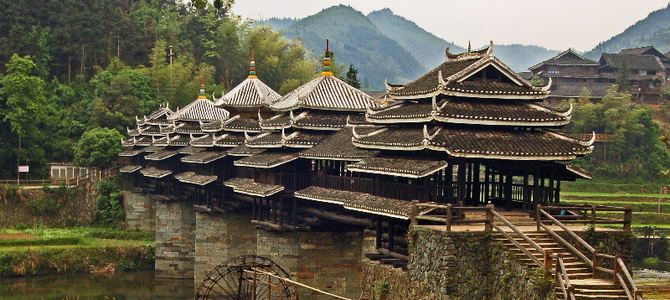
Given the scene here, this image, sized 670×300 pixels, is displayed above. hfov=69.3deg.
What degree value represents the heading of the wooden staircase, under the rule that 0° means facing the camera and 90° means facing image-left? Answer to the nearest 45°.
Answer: approximately 315°

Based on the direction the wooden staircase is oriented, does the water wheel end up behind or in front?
behind
